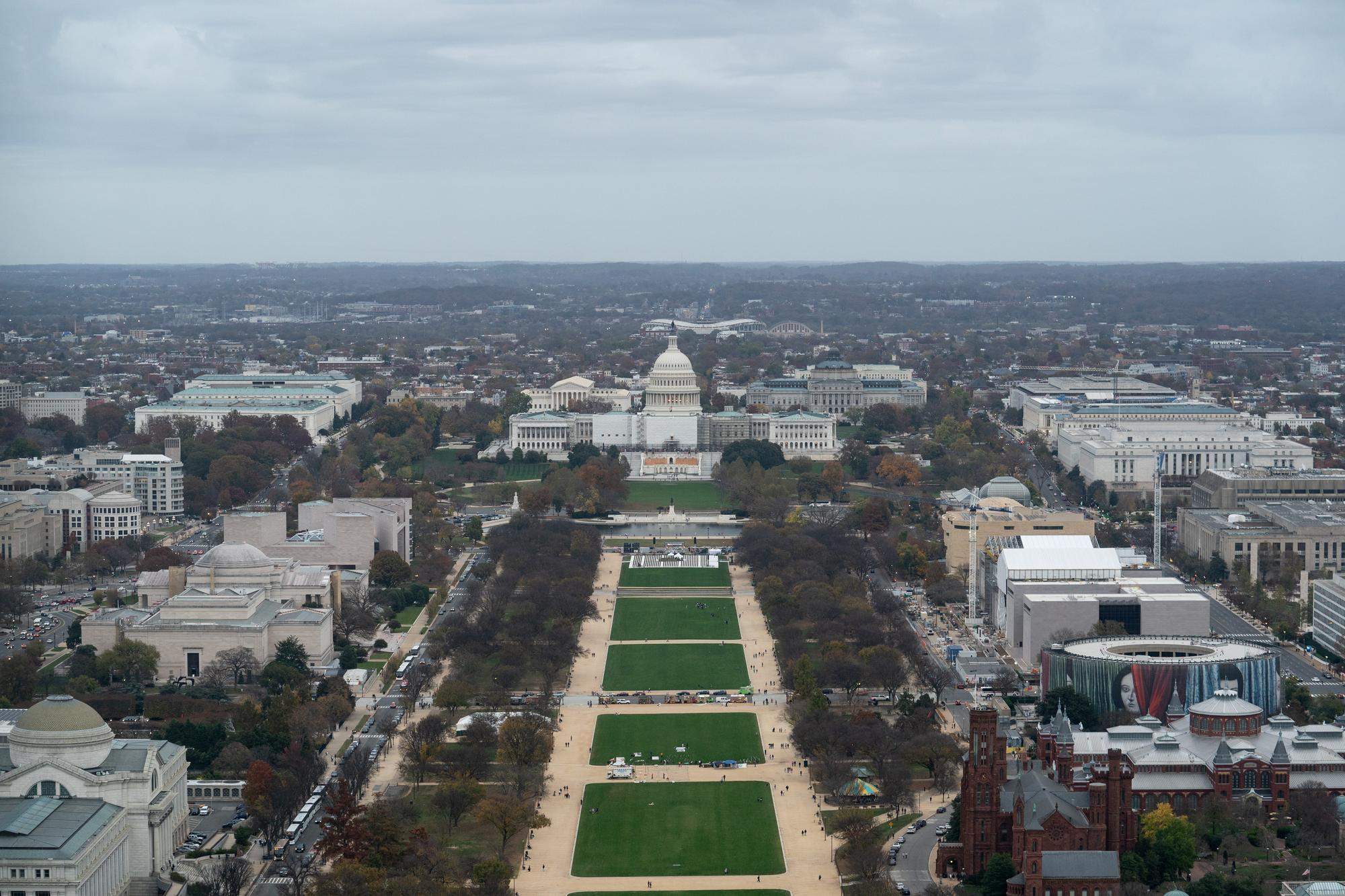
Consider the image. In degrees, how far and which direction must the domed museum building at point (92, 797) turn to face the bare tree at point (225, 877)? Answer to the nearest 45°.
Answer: approximately 45° to its right

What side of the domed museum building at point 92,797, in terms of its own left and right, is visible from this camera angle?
right
